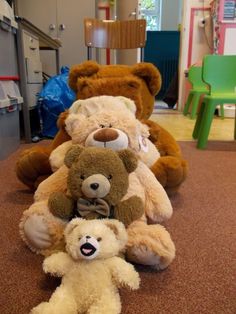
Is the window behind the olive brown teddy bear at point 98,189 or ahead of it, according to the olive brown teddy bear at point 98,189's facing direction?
behind

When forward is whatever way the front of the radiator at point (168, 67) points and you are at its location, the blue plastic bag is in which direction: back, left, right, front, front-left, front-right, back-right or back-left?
front

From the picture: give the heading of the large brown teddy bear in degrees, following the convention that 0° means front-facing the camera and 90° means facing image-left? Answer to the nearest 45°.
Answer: approximately 0°

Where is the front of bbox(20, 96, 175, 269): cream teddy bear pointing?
toward the camera

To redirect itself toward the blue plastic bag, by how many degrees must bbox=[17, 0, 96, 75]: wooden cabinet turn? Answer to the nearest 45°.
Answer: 0° — it already faces it

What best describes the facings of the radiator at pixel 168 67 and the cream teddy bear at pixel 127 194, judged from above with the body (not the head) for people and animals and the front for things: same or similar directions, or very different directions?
same or similar directions

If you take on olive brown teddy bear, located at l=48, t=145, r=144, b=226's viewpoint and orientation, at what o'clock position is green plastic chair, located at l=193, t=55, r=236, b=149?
The green plastic chair is roughly at 7 o'clock from the olive brown teddy bear.

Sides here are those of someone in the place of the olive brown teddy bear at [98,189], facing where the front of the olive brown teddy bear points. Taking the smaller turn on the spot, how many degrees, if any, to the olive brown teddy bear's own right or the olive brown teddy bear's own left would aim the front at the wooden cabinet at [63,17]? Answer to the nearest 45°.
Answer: approximately 180°

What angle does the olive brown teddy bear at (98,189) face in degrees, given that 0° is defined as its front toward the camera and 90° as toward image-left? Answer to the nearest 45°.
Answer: approximately 0°

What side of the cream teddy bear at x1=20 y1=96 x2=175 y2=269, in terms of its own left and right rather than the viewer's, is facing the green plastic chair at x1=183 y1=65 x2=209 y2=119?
back
